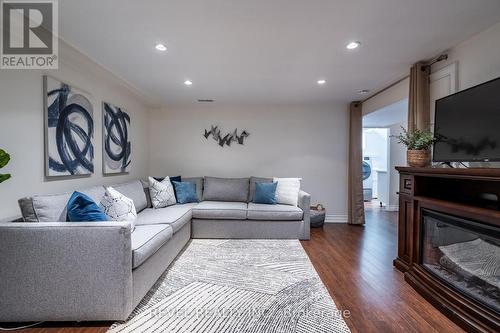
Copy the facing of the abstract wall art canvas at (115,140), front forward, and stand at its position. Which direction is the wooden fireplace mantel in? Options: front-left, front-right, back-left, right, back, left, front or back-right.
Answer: front

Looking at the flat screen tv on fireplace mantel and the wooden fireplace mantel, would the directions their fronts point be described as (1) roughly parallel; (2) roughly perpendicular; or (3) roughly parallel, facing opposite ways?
roughly parallel

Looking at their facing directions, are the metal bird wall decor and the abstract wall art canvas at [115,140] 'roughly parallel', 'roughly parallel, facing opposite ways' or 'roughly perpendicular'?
roughly perpendicular

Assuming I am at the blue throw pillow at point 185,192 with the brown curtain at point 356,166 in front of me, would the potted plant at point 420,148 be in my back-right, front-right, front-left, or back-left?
front-right

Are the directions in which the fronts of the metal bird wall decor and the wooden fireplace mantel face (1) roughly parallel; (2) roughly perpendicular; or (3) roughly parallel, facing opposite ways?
roughly perpendicular

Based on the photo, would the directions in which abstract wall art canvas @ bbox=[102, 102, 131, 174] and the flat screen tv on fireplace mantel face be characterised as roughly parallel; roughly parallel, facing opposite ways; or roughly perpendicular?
roughly parallel, facing opposite ways

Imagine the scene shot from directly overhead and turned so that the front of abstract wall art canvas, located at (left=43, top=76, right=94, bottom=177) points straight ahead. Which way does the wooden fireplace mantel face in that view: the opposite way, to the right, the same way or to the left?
the opposite way

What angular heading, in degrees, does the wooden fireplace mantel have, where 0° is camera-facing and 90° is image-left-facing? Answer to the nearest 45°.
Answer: approximately 45°

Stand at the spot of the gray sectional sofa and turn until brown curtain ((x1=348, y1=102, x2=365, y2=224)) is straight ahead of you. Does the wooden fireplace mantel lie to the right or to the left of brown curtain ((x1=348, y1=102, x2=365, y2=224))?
right

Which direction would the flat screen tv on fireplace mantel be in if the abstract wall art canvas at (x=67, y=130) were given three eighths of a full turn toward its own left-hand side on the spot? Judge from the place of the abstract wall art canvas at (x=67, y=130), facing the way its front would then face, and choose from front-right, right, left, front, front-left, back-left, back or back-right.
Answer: back-right

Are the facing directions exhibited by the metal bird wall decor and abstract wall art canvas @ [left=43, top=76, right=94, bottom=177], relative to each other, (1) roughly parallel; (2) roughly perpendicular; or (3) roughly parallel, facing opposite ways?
roughly perpendicular

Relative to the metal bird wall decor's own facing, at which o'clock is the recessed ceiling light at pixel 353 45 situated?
The recessed ceiling light is roughly at 11 o'clock from the metal bird wall decor.

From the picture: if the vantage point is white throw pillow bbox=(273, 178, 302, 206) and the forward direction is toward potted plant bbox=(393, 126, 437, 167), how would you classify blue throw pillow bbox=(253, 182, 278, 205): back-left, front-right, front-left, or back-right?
back-right

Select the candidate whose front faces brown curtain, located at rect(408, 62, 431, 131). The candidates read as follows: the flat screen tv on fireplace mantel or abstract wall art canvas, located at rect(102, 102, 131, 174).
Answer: the abstract wall art canvas

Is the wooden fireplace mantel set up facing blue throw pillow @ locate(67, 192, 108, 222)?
yes

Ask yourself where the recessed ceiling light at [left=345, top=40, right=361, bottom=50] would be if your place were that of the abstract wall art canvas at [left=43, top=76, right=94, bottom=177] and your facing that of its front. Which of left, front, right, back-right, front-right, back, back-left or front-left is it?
front

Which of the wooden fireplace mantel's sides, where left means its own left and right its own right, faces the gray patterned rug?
front

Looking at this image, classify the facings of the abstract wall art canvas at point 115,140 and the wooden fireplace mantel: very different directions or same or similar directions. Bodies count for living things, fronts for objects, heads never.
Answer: very different directions

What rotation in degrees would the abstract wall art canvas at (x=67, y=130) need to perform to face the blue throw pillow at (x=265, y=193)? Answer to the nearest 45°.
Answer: approximately 45° to its left

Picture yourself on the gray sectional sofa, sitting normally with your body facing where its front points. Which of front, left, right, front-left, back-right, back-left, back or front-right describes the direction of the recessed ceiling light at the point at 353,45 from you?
front-left
